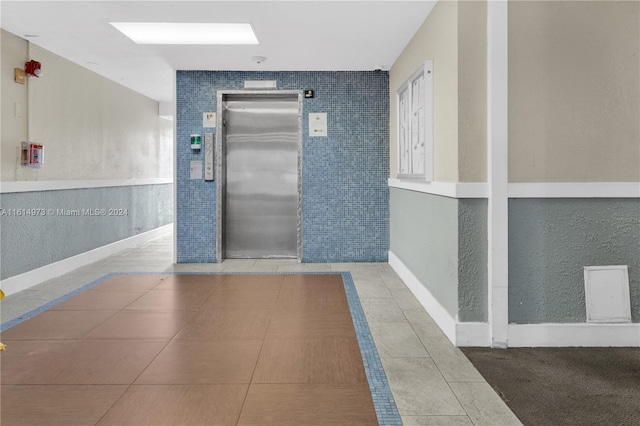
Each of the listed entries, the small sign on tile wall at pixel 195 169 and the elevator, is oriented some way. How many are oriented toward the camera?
2

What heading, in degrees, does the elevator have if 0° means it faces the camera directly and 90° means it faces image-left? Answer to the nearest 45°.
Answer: approximately 0°

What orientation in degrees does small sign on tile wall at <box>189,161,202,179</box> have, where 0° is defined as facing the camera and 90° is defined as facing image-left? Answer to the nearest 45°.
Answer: approximately 0°

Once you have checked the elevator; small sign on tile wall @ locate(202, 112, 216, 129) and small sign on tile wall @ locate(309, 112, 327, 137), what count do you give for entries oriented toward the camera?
3
